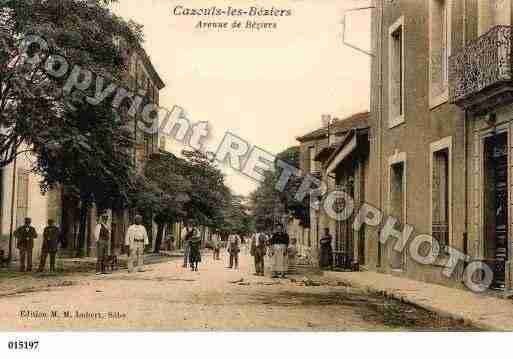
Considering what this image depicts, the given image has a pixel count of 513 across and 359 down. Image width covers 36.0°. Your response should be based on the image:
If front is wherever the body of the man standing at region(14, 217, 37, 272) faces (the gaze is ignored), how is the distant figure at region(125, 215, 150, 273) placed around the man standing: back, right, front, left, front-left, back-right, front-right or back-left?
left

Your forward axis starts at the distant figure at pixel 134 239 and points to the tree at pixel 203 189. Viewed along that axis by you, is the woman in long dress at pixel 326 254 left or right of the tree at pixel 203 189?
right

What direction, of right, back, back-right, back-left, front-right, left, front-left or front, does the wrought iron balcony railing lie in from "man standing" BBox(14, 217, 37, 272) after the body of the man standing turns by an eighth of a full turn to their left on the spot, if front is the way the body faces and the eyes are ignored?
front

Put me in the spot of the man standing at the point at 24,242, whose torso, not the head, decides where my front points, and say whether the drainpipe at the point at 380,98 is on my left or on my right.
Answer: on my left

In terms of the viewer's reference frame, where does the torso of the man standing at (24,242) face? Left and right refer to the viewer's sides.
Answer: facing the viewer

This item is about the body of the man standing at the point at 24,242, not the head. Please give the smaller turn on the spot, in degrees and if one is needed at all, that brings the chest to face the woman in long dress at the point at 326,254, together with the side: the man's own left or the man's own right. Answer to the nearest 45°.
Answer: approximately 90° to the man's own left

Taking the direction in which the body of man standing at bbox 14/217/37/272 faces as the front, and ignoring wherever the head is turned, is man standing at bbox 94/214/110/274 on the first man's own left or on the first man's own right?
on the first man's own left

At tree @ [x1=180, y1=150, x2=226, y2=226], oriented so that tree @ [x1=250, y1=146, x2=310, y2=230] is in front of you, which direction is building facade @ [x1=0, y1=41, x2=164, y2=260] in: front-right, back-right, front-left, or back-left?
back-right

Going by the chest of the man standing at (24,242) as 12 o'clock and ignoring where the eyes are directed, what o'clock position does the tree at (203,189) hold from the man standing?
The tree is roughly at 7 o'clock from the man standing.
